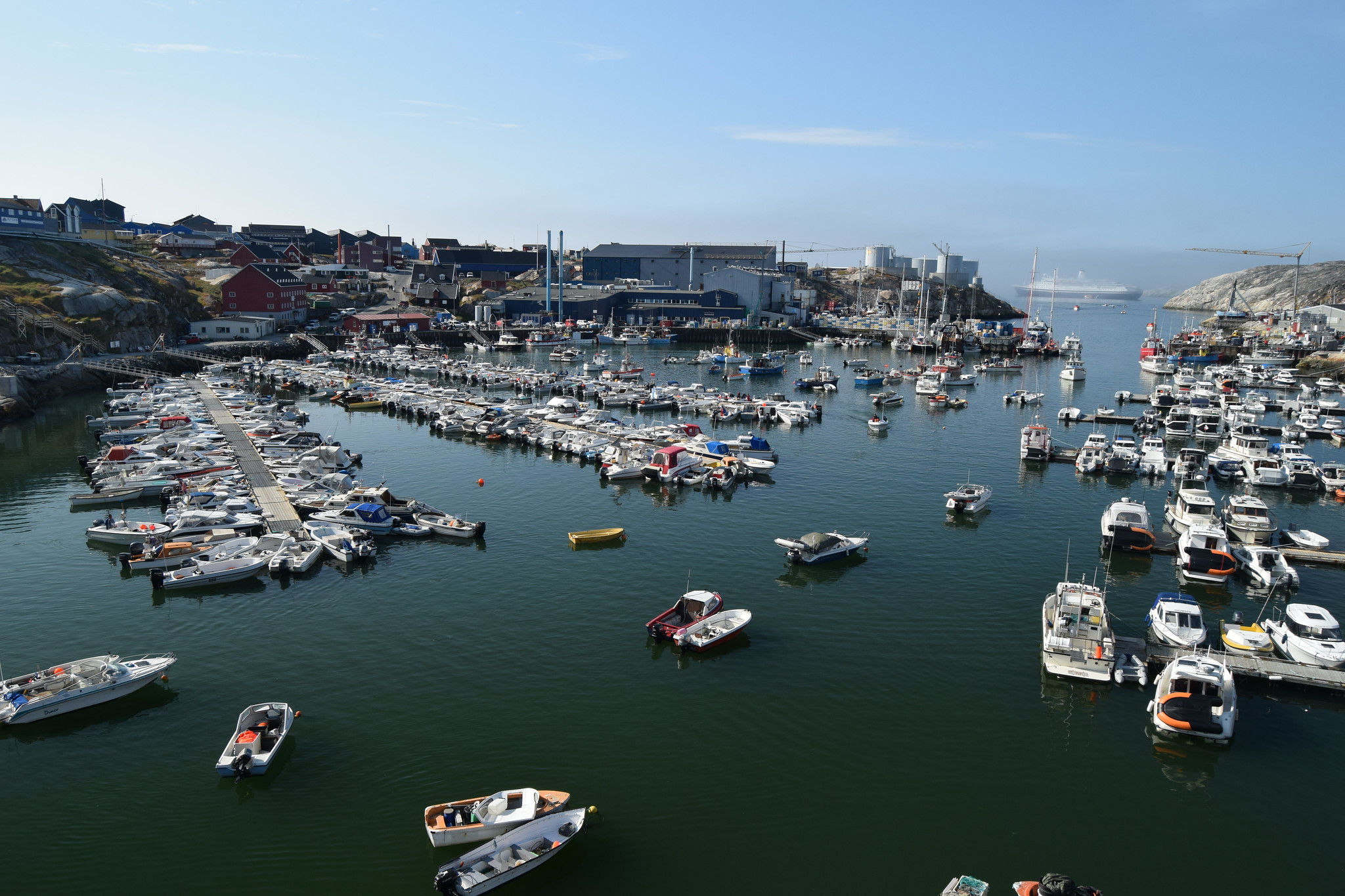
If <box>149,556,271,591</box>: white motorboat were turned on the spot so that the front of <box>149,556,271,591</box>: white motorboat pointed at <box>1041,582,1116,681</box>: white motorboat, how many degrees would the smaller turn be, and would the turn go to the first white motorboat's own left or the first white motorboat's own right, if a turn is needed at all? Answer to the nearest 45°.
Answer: approximately 45° to the first white motorboat's own right

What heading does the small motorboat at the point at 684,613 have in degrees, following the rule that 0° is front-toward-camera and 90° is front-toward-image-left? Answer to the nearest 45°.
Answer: approximately 225°

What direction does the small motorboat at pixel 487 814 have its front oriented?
to the viewer's right

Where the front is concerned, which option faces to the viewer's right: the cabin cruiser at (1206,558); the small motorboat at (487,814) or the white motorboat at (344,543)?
the small motorboat

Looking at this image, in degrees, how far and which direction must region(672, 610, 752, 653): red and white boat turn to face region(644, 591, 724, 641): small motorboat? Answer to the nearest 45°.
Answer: approximately 90° to its left

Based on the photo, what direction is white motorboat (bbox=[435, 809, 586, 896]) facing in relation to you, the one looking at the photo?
facing away from the viewer and to the right of the viewer

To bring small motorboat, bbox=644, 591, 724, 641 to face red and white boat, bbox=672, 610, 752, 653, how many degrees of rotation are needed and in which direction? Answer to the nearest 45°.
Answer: approximately 90° to its right

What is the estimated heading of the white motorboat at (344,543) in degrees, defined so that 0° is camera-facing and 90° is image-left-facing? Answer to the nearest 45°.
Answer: approximately 135°
